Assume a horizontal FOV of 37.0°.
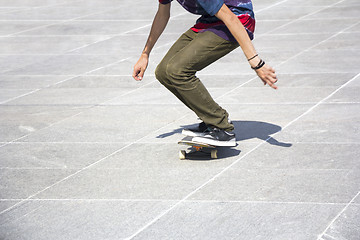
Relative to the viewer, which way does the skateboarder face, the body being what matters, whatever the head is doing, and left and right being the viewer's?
facing to the left of the viewer
